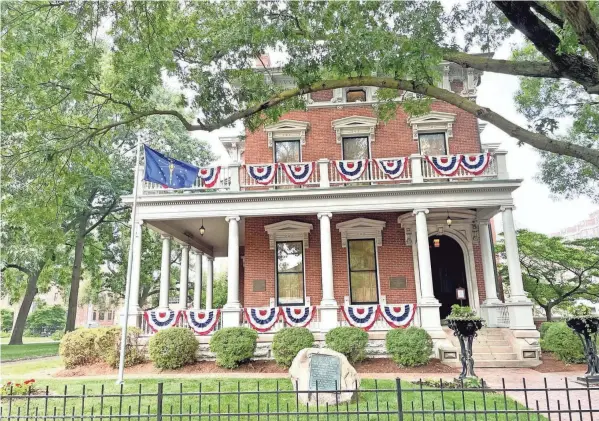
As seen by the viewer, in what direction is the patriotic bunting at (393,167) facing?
toward the camera

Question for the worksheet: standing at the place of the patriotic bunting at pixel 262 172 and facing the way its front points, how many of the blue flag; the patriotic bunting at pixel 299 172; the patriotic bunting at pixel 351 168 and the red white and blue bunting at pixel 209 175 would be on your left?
2

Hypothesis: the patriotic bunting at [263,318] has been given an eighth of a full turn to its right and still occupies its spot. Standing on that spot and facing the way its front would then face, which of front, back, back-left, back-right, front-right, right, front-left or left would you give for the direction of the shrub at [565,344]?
back-left

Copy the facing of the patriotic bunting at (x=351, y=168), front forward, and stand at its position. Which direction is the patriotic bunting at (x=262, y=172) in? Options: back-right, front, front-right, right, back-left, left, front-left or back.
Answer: right

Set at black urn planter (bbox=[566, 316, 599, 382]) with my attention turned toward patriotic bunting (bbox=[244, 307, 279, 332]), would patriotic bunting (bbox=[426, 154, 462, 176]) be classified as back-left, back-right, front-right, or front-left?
front-right

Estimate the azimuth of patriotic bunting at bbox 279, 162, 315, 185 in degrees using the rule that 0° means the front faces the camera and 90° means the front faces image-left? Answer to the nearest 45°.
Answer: approximately 0°

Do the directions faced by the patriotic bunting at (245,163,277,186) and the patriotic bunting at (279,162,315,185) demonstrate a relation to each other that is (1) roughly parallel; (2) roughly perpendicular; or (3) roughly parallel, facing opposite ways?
roughly parallel

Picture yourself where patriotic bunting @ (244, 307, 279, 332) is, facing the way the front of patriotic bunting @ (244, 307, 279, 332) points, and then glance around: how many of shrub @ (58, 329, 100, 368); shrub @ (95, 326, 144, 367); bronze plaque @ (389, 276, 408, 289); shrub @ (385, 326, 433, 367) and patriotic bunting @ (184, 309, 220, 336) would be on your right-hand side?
3

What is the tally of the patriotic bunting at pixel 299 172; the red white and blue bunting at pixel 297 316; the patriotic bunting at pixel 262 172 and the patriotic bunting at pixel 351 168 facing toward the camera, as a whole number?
4

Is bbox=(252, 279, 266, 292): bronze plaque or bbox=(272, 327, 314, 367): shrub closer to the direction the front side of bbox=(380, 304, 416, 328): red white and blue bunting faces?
the shrub

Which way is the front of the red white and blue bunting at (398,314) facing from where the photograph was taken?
facing the viewer

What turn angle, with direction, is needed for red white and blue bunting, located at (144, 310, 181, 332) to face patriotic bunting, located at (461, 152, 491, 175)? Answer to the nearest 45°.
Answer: approximately 90° to its left

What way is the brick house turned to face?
toward the camera

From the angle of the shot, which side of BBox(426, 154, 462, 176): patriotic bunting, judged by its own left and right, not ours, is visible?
front
